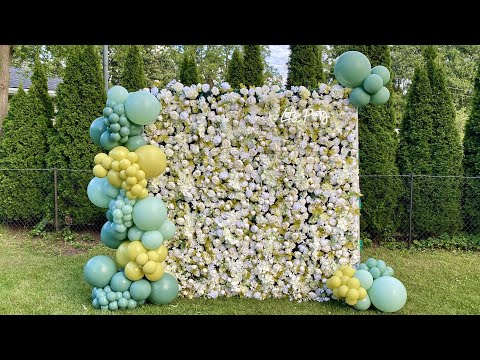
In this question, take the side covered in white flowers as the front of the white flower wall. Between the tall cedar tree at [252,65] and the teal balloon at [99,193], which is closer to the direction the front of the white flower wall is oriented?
the teal balloon

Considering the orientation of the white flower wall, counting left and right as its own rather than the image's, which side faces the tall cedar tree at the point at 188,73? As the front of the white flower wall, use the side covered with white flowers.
back

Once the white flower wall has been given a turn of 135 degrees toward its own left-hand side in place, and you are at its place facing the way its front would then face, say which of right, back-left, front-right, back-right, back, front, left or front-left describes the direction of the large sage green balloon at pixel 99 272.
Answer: back-left

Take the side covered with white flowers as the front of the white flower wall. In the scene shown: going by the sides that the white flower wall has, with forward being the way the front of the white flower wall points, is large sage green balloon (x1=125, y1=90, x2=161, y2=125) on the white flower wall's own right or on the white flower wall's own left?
on the white flower wall's own right

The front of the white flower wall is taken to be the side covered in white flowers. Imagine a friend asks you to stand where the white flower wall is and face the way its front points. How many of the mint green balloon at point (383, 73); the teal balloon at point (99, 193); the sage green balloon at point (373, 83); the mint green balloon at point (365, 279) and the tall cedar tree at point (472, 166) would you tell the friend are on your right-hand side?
1

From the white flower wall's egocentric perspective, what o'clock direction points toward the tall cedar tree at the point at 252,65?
The tall cedar tree is roughly at 6 o'clock from the white flower wall.

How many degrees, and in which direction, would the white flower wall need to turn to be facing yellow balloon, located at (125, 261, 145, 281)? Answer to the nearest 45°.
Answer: approximately 90° to its right

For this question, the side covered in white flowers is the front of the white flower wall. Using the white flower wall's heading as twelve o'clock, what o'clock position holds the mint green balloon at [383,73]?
The mint green balloon is roughly at 9 o'clock from the white flower wall.

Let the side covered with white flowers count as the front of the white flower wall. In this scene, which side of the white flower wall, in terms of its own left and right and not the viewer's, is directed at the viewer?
front

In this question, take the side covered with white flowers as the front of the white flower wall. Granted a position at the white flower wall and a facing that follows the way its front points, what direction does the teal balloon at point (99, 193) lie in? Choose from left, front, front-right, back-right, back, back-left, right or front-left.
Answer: right

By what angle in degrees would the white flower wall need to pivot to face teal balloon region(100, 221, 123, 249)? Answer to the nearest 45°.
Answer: approximately 90° to its right
